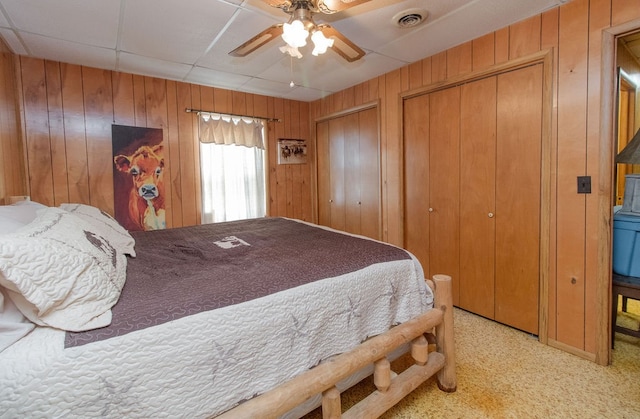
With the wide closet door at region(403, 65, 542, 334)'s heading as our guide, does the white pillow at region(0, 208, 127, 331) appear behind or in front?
in front

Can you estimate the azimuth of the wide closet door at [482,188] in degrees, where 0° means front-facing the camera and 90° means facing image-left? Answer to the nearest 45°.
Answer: approximately 45°

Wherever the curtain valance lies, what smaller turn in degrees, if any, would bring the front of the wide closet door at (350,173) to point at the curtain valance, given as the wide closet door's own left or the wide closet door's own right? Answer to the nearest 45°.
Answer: approximately 45° to the wide closet door's own right

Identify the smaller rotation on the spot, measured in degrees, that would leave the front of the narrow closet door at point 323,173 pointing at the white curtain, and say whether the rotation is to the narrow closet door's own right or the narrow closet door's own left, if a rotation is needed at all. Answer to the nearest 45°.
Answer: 0° — it already faces it

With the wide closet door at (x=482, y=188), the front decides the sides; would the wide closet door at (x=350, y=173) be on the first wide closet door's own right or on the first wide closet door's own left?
on the first wide closet door's own right

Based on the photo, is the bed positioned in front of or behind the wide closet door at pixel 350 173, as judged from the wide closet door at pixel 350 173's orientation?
in front

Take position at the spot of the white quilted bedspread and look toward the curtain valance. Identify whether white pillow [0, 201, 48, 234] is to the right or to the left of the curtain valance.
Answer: left

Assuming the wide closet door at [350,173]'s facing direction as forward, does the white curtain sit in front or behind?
in front

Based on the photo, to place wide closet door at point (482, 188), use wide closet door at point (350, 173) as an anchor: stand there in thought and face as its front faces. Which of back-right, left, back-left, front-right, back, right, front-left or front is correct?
left

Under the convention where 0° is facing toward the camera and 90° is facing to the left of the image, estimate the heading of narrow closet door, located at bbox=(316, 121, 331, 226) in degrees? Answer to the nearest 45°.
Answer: approximately 45°
